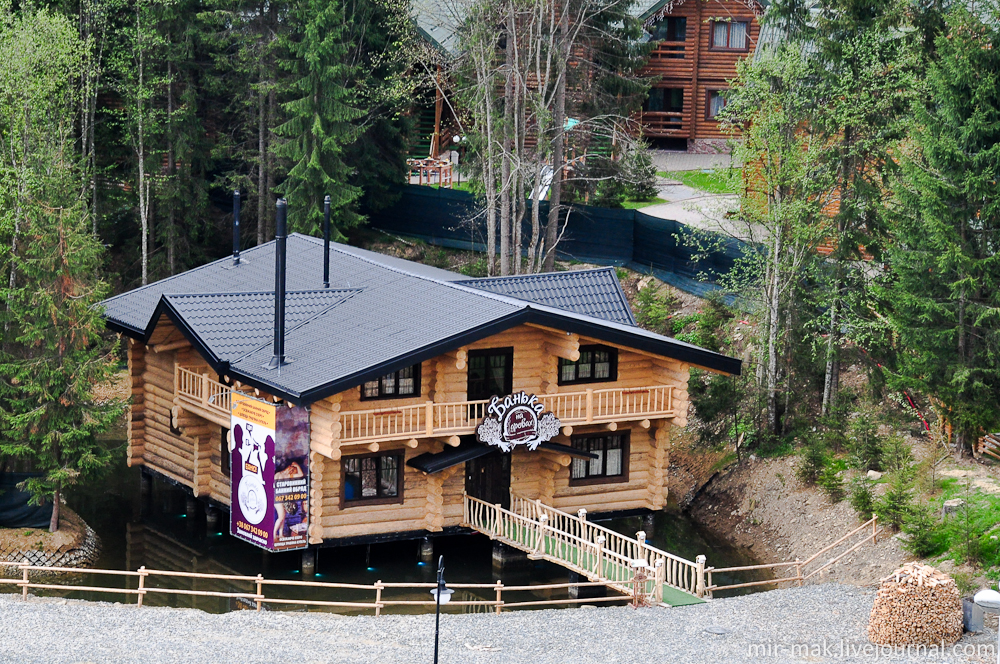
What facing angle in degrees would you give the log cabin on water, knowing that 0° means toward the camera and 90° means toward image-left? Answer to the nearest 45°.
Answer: approximately 315°

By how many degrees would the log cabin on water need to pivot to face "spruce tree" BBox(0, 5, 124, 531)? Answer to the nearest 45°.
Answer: approximately 135° to its right

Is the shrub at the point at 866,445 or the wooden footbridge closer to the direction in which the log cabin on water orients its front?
the wooden footbridge

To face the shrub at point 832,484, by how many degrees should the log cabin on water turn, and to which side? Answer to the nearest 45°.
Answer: approximately 45° to its left

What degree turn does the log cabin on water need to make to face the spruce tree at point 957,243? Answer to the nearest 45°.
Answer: approximately 45° to its left

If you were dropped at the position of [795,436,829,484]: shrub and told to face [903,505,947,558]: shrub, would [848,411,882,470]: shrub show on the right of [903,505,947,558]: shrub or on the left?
left
